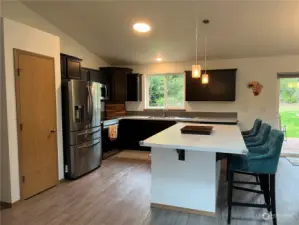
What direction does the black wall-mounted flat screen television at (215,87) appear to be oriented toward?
toward the camera

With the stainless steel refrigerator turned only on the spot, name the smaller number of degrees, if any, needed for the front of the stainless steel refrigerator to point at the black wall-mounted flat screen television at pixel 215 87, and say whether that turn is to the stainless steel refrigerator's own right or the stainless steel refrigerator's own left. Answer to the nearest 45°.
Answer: approximately 45° to the stainless steel refrigerator's own left

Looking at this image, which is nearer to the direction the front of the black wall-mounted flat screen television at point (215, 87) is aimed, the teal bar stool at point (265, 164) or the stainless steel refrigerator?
the teal bar stool

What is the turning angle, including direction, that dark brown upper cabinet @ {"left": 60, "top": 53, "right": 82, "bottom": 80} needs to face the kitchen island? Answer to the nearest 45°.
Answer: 0° — it already faces it

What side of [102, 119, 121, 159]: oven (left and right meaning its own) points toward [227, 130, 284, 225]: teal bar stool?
front

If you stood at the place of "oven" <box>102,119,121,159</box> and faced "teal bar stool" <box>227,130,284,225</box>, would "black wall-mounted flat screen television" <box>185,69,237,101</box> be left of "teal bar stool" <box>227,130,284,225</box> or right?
left

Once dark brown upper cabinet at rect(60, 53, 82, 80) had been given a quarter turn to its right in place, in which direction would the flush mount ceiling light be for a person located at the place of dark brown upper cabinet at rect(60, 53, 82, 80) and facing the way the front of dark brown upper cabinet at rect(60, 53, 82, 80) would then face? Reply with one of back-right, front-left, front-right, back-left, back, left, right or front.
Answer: left

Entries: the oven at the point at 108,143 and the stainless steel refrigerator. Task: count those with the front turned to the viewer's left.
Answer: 0

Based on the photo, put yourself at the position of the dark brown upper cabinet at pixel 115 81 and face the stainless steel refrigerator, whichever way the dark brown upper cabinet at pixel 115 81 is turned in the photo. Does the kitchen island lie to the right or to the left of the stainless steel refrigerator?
left

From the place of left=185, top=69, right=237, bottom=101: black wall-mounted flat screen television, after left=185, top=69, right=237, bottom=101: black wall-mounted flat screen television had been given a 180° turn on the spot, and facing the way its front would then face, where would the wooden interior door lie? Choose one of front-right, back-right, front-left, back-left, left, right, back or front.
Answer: back-left

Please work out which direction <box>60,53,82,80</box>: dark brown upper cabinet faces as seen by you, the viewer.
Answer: facing the viewer and to the right of the viewer
